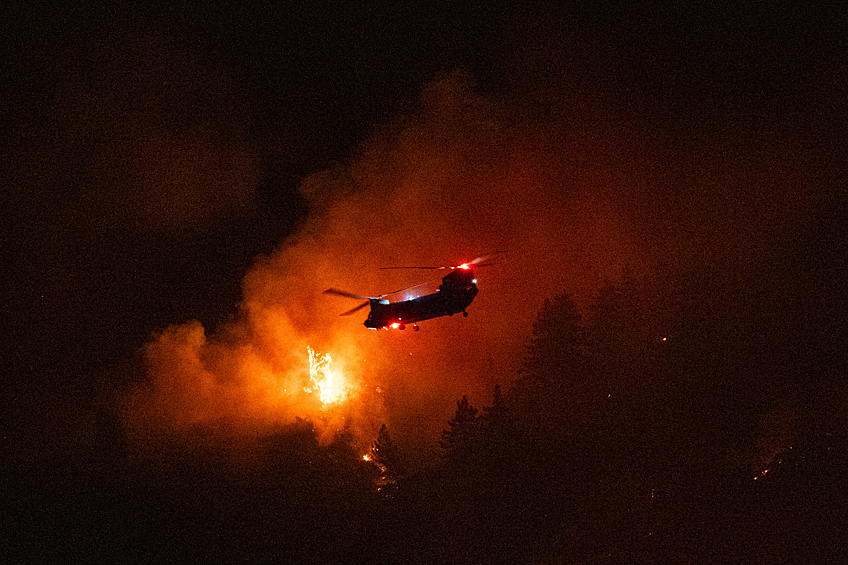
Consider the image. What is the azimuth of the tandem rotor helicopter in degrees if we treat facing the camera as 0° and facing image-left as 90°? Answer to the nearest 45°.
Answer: approximately 90°
